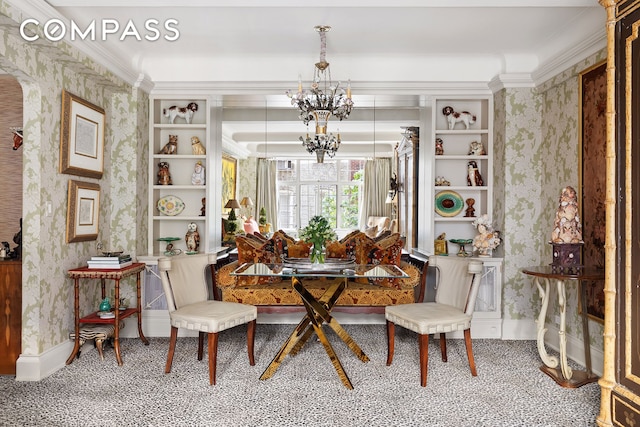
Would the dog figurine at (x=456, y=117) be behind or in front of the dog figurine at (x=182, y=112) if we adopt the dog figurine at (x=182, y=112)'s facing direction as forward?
in front

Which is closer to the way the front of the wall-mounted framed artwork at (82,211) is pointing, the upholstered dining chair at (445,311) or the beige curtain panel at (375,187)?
the upholstered dining chair

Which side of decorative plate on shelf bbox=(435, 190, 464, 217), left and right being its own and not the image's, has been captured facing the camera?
front

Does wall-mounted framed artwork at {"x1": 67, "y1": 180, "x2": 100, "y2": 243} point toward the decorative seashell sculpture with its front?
yes

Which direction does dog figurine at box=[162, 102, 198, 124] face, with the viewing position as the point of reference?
facing to the right of the viewer

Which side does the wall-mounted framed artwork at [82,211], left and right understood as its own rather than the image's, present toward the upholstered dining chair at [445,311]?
front

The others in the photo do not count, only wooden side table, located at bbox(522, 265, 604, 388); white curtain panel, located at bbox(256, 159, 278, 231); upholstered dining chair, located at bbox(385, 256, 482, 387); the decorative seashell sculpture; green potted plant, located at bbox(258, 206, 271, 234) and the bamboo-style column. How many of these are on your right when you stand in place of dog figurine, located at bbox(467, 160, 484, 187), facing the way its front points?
2

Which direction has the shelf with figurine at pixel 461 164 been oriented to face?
toward the camera

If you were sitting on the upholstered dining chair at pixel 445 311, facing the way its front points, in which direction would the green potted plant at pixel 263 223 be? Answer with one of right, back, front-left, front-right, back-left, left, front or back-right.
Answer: right

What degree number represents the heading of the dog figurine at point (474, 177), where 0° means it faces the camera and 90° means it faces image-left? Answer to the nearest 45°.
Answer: approximately 45°

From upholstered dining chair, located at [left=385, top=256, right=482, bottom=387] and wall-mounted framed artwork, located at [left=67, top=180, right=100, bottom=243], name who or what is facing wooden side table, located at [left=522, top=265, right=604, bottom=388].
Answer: the wall-mounted framed artwork

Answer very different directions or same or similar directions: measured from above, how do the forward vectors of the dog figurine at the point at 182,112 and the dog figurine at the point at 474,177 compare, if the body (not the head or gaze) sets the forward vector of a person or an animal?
very different directions
